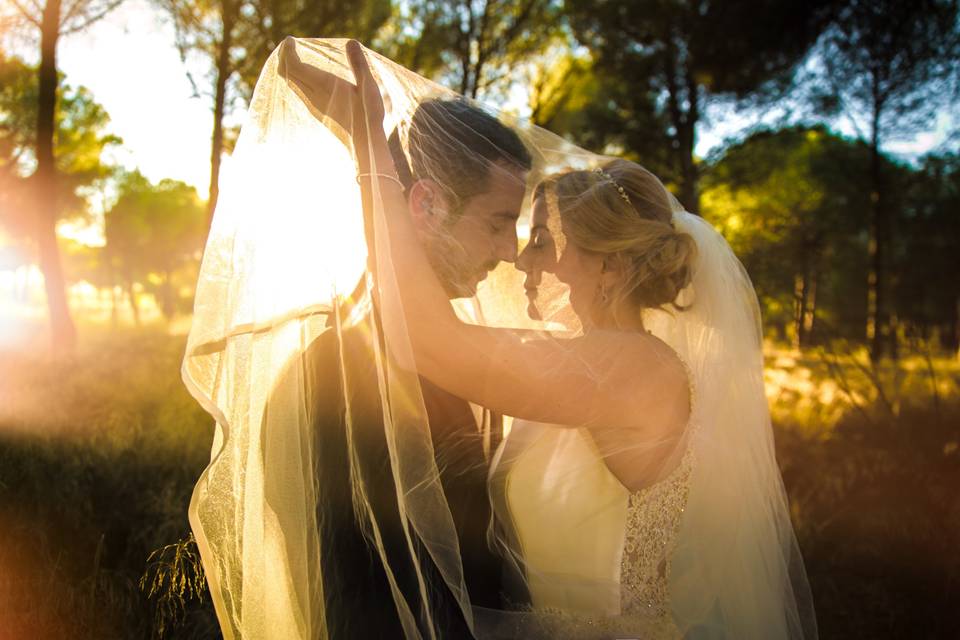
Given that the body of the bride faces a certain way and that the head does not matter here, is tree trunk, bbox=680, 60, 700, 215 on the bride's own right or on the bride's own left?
on the bride's own right

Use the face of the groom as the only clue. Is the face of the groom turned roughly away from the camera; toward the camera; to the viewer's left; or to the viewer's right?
to the viewer's right

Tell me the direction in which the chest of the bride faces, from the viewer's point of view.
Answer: to the viewer's left

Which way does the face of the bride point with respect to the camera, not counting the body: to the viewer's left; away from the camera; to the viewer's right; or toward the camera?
to the viewer's left

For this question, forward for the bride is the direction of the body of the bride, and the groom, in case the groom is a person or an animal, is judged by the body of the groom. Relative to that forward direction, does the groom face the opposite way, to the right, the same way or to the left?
the opposite way

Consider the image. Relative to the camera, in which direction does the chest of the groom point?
to the viewer's right

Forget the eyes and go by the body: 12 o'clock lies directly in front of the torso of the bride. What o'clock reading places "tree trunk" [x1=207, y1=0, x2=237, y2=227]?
The tree trunk is roughly at 2 o'clock from the bride.

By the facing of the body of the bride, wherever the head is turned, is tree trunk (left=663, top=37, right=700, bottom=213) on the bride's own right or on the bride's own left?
on the bride's own right

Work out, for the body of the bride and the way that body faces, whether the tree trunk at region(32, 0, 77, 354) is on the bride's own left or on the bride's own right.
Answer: on the bride's own right

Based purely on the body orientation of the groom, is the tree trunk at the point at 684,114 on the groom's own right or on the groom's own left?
on the groom's own left

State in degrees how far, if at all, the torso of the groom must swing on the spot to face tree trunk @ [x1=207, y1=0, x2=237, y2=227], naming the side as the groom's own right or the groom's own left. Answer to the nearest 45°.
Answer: approximately 90° to the groom's own left

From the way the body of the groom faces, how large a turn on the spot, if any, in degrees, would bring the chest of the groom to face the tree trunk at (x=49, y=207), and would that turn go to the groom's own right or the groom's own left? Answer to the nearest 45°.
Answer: approximately 135° to the groom's own left
